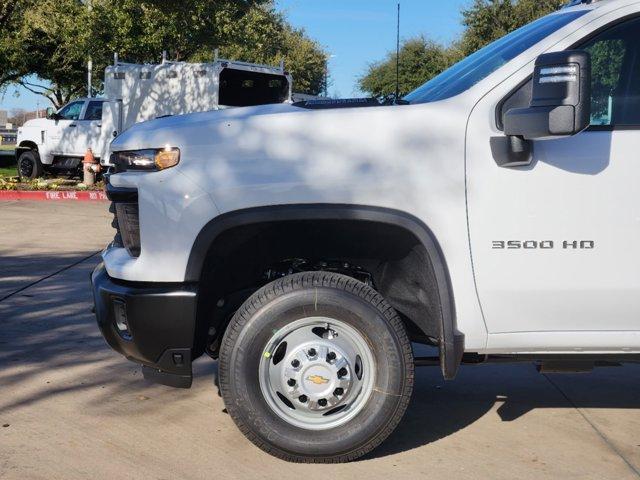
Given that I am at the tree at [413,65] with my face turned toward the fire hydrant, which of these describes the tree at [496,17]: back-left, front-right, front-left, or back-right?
front-left

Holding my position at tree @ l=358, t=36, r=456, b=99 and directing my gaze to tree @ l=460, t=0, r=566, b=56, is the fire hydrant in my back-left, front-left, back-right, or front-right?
front-right

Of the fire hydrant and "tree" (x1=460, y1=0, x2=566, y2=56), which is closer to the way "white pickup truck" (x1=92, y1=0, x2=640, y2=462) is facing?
the fire hydrant

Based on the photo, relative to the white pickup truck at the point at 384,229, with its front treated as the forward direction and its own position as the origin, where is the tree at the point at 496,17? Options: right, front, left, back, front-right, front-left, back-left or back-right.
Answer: right

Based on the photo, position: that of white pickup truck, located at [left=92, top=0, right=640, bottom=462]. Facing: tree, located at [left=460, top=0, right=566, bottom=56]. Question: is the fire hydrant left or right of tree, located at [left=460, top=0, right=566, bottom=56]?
left

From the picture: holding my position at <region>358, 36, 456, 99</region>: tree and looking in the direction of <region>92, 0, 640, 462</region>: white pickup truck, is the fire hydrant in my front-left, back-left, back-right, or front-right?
front-right

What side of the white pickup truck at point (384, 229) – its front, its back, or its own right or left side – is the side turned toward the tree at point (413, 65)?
right

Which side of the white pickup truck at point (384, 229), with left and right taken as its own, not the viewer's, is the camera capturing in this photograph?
left

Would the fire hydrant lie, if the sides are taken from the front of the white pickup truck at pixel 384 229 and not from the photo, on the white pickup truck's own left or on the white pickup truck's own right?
on the white pickup truck's own right

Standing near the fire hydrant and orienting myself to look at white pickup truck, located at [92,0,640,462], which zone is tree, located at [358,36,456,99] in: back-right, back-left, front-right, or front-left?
back-left
